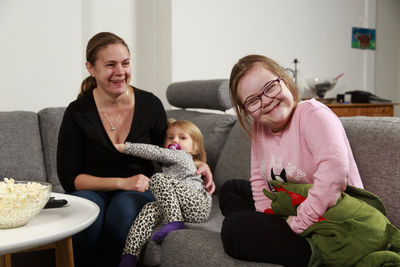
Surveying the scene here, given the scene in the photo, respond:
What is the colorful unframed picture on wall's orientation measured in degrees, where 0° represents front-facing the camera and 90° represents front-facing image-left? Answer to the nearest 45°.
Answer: approximately 0°

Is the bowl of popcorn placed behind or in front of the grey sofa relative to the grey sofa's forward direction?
in front

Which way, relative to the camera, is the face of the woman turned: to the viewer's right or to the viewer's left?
to the viewer's right

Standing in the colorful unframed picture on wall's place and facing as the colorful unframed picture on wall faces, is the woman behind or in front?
in front

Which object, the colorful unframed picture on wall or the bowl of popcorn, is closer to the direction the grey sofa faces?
the bowl of popcorn
